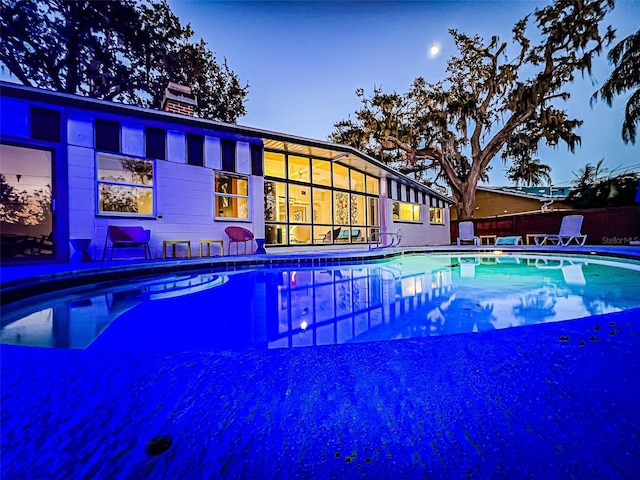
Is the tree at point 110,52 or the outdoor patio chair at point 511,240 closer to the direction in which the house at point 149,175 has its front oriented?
the outdoor patio chair

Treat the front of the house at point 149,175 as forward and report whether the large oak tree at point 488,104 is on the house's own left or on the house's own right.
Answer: on the house's own left

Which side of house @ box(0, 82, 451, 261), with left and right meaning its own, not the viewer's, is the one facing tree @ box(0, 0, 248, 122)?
back

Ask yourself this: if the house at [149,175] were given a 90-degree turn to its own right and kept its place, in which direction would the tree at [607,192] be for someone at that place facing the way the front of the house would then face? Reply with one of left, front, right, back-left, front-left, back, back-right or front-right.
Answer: back-left

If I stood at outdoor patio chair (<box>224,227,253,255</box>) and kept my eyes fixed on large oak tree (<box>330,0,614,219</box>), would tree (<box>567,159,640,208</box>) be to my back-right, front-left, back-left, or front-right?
front-right

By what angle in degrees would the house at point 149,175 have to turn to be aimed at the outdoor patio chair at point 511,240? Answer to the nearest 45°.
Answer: approximately 45° to its left

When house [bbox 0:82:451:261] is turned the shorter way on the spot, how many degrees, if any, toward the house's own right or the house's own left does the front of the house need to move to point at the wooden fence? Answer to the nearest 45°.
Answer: approximately 45° to the house's own left

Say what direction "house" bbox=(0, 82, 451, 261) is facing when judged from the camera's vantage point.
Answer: facing the viewer and to the right of the viewer

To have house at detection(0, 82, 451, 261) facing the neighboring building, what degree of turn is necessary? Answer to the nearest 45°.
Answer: approximately 45° to its left

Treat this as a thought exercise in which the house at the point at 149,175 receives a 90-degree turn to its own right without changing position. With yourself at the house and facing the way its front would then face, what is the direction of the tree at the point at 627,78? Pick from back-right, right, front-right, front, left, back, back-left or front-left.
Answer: back-left
